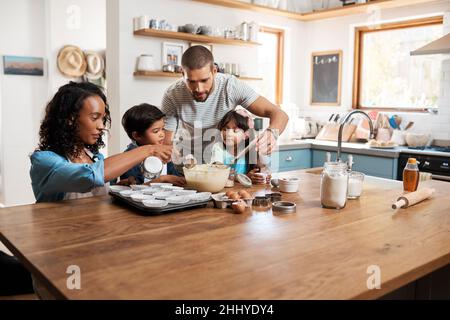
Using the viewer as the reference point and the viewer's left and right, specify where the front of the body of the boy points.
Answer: facing the viewer and to the right of the viewer

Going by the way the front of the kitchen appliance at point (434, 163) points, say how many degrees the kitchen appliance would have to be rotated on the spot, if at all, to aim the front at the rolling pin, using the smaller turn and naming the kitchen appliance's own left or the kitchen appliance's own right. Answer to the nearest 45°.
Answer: approximately 45° to the kitchen appliance's own left

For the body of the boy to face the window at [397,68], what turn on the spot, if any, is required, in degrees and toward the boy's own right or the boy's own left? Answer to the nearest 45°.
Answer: approximately 90° to the boy's own left

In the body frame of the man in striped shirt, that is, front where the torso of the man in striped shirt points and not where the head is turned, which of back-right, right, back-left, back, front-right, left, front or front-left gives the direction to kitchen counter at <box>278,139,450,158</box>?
back-left

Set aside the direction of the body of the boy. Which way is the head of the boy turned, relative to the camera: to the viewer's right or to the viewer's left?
to the viewer's right

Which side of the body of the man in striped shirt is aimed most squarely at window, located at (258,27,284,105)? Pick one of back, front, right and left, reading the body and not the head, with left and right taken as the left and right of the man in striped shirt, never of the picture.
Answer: back

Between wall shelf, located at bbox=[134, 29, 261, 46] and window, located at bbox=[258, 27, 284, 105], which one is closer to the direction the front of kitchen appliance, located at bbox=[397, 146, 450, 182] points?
the wall shelf

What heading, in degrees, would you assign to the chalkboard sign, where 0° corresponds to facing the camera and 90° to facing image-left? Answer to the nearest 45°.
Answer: approximately 45°

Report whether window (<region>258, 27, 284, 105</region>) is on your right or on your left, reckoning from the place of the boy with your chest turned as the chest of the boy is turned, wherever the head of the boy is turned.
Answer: on your left

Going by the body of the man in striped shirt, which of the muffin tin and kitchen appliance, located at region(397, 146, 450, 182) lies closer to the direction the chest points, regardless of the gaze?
the muffin tin

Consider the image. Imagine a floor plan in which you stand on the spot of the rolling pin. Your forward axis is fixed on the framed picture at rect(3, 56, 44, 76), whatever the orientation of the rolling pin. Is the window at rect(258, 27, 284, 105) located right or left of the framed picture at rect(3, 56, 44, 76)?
right

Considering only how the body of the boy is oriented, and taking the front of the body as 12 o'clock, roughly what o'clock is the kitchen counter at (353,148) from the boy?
The kitchen counter is roughly at 9 o'clock from the boy.

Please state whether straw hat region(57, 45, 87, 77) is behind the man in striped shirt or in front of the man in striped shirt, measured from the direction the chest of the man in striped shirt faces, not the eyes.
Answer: behind
